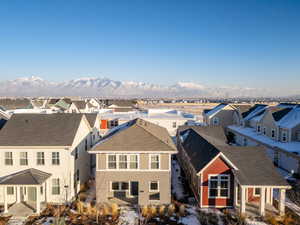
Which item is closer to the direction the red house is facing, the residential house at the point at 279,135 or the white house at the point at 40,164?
the white house

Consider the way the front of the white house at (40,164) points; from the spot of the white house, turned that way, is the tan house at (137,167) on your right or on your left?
on your left

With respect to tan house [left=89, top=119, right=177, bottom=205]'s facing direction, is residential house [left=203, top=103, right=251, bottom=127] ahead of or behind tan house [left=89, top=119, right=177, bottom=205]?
behind

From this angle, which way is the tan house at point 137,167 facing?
toward the camera

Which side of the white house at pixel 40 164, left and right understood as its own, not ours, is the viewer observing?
front

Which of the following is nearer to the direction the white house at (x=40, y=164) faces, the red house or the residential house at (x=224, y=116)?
the red house

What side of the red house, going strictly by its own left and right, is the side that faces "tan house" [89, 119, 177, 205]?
right

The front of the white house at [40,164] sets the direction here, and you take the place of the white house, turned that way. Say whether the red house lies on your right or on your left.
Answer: on your left
